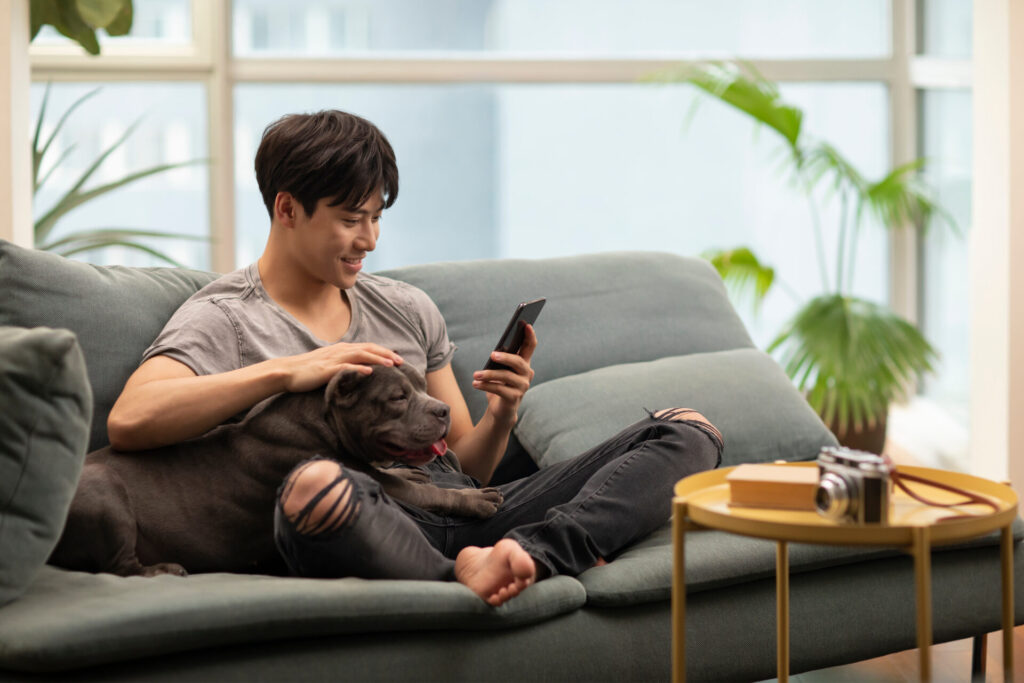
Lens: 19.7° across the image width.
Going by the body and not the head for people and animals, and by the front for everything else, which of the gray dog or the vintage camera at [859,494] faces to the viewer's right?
the gray dog

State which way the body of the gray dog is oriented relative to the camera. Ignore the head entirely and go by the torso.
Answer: to the viewer's right

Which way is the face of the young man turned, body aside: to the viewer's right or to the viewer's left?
to the viewer's right

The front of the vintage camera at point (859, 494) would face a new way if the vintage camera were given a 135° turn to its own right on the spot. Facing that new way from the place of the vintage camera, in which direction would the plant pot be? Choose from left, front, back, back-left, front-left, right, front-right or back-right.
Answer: front

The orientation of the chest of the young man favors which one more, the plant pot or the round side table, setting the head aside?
the round side table

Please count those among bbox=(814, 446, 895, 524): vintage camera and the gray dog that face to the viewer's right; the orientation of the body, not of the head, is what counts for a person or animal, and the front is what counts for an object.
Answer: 1
